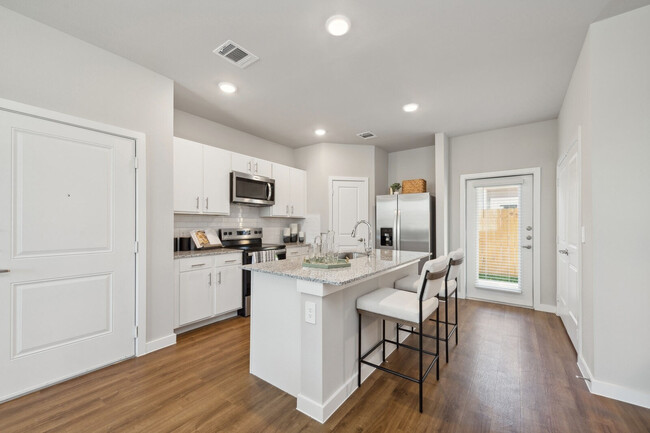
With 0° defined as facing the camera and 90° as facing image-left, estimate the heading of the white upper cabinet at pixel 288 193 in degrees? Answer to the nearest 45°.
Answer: approximately 315°

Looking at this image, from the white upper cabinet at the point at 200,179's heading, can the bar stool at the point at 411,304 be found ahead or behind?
ahead

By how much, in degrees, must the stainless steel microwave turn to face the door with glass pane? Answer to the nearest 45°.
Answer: approximately 45° to its left

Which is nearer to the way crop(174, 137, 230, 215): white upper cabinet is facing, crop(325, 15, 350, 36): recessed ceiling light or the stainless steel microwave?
the recessed ceiling light

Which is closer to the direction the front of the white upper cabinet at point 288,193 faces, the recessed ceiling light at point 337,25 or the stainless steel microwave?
the recessed ceiling light

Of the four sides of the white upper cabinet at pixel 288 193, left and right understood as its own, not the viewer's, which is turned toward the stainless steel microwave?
right

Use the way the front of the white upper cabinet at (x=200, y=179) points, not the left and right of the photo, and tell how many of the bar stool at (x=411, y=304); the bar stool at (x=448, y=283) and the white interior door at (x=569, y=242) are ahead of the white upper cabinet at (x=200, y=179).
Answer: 3

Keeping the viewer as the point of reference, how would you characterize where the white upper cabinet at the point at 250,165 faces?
facing the viewer and to the right of the viewer
